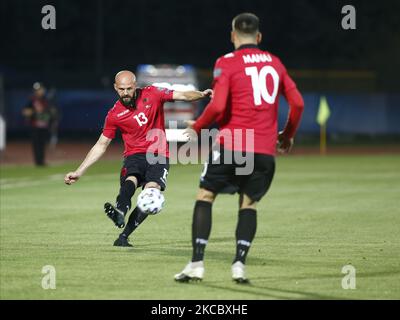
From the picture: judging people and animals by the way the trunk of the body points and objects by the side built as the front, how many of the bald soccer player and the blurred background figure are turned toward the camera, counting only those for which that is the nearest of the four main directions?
2

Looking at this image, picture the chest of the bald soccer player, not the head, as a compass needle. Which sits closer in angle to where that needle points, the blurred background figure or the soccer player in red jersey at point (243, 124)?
the soccer player in red jersey

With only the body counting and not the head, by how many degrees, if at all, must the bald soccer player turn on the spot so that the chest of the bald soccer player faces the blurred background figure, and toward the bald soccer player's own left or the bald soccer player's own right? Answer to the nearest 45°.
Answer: approximately 180°

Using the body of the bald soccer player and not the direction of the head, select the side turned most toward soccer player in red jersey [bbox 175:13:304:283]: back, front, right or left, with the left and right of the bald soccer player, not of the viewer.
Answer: front

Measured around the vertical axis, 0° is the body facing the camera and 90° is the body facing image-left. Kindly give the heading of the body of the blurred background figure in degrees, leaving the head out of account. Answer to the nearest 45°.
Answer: approximately 0°

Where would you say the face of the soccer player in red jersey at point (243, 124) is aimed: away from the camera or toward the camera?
away from the camera

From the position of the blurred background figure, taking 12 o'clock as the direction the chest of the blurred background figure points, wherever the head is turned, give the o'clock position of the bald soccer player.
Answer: The bald soccer player is roughly at 12 o'clock from the blurred background figure.

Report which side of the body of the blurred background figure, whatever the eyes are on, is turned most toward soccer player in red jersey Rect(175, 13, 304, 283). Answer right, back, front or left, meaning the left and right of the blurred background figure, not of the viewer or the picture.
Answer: front
